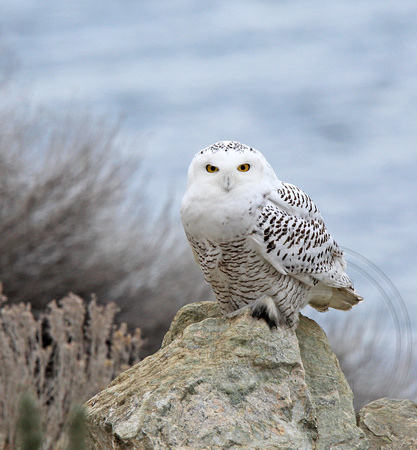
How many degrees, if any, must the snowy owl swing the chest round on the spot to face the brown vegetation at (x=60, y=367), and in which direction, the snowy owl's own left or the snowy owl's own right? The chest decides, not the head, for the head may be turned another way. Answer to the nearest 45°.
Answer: approximately 90° to the snowy owl's own right

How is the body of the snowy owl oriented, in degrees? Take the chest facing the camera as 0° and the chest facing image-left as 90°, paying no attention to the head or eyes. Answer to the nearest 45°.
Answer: approximately 45°

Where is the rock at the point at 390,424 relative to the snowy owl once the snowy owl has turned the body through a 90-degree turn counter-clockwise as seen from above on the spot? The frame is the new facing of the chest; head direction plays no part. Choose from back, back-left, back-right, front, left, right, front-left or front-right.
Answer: left
